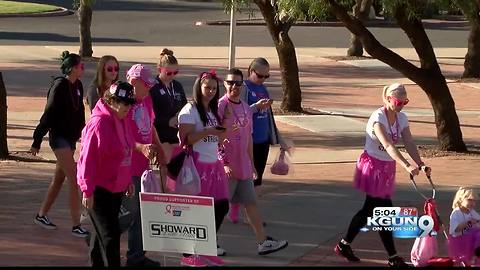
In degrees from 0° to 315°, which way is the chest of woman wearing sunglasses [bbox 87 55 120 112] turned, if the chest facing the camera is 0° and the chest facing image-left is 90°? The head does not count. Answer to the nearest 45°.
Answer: approximately 315°

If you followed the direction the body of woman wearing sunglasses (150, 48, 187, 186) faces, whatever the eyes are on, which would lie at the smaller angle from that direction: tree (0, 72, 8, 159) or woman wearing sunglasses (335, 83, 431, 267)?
the woman wearing sunglasses

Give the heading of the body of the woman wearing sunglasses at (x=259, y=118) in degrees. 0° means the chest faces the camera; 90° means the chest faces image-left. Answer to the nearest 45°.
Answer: approximately 315°

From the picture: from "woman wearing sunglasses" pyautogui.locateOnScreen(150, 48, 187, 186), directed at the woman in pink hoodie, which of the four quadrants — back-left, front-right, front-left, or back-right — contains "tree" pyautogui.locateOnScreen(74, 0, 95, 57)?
back-right

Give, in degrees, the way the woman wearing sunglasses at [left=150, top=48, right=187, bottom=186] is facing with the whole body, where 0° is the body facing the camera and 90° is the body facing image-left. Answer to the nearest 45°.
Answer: approximately 315°
